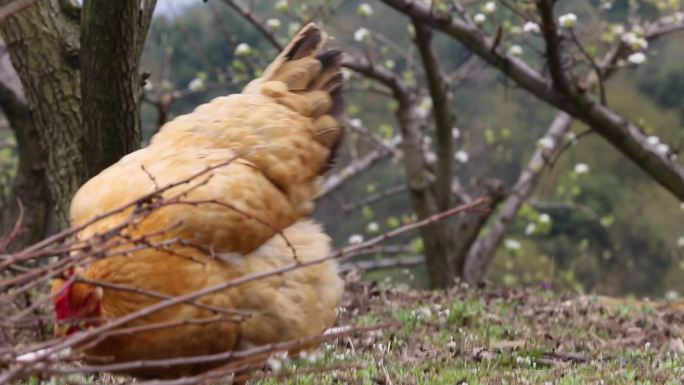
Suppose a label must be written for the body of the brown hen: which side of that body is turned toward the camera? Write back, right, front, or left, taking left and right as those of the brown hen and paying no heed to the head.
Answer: left
